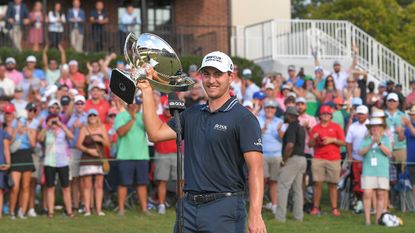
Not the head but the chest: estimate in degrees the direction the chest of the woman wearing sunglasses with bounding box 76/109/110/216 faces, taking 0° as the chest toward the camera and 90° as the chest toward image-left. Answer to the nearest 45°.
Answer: approximately 0°

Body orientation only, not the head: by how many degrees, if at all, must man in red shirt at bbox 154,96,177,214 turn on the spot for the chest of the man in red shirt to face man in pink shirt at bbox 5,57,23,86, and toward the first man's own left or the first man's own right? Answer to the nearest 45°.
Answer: approximately 135° to the first man's own right

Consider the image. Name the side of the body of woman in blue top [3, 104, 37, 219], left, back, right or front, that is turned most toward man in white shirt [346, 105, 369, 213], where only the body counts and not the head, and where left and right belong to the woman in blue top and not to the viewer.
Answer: left

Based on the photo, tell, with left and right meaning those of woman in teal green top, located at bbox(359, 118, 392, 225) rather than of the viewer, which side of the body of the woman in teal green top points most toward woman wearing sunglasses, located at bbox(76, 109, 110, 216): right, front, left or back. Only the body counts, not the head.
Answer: right

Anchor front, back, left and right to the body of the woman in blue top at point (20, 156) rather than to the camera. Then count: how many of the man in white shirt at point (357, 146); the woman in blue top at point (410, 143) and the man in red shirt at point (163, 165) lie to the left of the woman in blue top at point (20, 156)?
3
